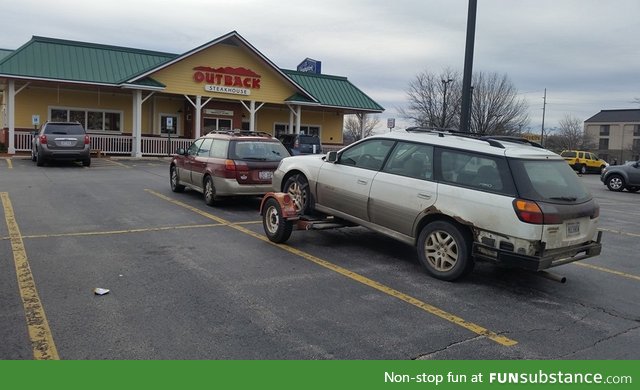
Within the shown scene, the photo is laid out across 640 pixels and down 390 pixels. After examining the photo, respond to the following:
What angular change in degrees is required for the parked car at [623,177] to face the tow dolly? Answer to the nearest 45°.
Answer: approximately 90° to its left

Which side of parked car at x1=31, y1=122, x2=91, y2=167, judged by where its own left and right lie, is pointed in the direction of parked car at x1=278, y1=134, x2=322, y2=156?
right

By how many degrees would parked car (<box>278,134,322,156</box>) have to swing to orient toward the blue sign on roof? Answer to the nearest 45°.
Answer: approximately 45° to its right

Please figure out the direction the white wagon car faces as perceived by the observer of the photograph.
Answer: facing away from the viewer and to the left of the viewer

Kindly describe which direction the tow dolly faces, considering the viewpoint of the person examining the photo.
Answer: facing away from the viewer and to the left of the viewer

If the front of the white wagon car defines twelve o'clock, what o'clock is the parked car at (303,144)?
The parked car is roughly at 1 o'clock from the white wagon car.

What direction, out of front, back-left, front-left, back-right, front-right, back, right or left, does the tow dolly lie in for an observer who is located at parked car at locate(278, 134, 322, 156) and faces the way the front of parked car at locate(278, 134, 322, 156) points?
back-left

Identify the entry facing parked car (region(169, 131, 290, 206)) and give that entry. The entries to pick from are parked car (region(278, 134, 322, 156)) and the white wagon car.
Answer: the white wagon car

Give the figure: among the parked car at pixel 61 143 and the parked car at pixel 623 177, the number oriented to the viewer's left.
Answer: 1

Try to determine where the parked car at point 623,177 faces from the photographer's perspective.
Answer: facing to the left of the viewer

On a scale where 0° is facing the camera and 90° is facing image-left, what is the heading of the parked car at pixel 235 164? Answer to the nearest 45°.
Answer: approximately 135°

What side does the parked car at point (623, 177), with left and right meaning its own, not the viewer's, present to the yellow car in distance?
right

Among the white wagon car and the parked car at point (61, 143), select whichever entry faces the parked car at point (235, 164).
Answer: the white wagon car

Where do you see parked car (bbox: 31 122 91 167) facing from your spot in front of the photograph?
facing away from the viewer

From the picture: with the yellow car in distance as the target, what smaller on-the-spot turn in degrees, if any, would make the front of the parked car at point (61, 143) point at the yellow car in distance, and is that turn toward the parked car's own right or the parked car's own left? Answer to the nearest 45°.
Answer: approximately 90° to the parked car's own right
